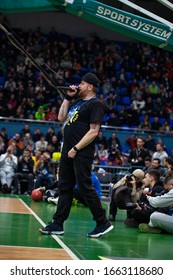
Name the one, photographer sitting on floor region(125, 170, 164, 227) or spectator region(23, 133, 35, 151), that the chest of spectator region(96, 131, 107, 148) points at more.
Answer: the photographer sitting on floor

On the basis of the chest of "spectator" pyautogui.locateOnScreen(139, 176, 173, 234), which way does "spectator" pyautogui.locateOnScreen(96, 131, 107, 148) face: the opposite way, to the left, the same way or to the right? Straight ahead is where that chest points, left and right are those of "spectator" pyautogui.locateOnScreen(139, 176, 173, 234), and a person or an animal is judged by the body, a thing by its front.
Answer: to the left

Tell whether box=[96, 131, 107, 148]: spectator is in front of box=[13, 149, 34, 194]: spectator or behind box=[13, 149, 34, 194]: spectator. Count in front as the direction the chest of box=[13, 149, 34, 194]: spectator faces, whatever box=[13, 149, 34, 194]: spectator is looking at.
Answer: behind

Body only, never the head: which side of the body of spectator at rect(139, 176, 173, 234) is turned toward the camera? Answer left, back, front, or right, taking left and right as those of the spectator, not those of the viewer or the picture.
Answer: left

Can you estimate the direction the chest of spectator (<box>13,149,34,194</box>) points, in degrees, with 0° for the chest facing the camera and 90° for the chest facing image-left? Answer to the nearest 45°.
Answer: approximately 0°

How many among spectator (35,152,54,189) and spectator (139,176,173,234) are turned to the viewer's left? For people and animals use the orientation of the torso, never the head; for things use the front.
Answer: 1

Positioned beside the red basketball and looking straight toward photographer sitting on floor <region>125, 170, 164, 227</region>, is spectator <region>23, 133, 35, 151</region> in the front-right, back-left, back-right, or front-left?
back-left

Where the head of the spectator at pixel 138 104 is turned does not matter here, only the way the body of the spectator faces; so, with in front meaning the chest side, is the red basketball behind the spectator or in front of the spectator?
in front

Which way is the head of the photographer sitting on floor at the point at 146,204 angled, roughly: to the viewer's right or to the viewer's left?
to the viewer's left

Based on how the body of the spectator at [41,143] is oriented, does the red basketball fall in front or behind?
in front

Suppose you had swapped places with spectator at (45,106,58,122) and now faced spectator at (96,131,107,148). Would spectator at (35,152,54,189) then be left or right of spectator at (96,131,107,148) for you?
right
